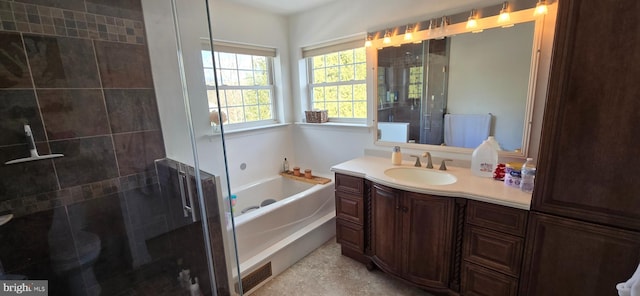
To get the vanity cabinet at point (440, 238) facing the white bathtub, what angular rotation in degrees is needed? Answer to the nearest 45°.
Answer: approximately 45° to its right

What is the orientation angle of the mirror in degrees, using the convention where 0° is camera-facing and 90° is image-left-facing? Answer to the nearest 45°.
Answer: approximately 45°

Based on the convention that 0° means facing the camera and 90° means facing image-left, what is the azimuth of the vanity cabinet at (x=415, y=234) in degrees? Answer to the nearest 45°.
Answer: approximately 45°
